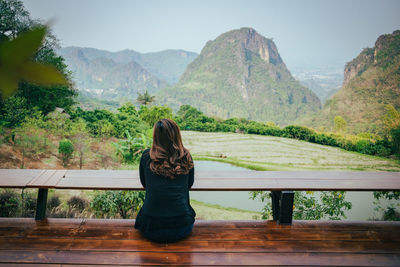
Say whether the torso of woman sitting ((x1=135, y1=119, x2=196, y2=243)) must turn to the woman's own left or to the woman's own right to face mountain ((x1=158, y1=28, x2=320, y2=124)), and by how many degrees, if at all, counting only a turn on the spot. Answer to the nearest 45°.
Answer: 0° — they already face it

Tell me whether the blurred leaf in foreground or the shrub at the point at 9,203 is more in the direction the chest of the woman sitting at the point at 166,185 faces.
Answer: the shrub

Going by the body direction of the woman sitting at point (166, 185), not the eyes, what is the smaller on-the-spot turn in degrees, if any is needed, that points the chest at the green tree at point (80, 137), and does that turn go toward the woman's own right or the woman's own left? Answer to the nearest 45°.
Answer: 0° — they already face it

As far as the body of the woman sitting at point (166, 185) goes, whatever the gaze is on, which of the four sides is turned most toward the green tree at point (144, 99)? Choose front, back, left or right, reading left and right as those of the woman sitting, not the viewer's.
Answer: front

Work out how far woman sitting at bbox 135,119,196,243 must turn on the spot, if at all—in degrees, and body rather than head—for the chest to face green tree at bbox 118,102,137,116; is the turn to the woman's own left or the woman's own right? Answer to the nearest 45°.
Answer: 0° — they already face it

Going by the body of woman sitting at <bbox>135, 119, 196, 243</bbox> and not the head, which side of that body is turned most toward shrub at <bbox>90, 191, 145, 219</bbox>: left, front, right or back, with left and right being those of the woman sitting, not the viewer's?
front

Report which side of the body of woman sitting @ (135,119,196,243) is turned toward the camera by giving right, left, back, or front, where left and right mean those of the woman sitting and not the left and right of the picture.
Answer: back

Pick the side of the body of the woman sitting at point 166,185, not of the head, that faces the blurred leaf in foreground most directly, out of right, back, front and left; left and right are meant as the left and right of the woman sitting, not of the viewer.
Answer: back

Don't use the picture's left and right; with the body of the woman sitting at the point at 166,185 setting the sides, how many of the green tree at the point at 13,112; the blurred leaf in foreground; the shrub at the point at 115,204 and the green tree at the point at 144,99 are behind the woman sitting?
1

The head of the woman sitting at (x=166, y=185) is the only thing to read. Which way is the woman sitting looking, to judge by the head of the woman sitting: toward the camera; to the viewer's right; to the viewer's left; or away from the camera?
away from the camera
